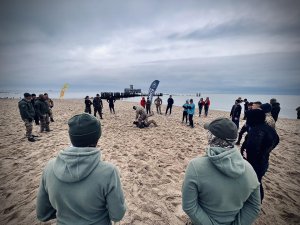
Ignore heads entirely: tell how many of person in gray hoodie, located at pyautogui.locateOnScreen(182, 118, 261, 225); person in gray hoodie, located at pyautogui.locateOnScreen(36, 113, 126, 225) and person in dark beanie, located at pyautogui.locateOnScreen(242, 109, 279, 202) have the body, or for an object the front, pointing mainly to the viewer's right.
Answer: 0

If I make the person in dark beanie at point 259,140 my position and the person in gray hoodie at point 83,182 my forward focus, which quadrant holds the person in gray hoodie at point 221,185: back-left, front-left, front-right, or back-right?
front-left

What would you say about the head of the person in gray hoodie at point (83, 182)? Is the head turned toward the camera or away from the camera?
away from the camera

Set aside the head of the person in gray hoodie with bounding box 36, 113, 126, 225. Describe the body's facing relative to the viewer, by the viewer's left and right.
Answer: facing away from the viewer

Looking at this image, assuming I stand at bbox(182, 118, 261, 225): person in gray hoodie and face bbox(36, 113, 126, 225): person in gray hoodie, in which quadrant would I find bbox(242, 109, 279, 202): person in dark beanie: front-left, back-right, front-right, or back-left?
back-right

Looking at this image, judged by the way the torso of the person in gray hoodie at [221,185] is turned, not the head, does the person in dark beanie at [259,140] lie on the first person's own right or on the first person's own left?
on the first person's own right

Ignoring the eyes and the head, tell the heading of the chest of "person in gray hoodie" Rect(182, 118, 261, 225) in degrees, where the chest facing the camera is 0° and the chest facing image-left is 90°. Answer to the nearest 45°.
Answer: approximately 135°

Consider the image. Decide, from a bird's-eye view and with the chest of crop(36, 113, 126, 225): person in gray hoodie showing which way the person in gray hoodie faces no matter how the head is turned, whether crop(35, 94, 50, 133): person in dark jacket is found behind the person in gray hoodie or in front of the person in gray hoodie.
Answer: in front

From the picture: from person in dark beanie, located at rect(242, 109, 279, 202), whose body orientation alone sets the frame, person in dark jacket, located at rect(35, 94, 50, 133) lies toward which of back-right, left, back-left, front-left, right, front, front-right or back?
front-left

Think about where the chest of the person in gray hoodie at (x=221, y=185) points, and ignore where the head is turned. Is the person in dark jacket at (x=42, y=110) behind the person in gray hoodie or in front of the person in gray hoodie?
in front

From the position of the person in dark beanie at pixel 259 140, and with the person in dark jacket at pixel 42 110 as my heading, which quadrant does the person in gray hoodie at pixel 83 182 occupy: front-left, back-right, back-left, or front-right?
front-left

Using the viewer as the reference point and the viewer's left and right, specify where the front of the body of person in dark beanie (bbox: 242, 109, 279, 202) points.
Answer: facing away from the viewer and to the left of the viewer

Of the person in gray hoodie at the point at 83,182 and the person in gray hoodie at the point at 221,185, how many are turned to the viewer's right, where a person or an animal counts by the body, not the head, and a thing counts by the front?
0

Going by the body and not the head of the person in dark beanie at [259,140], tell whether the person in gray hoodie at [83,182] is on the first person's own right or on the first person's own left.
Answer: on the first person's own left
